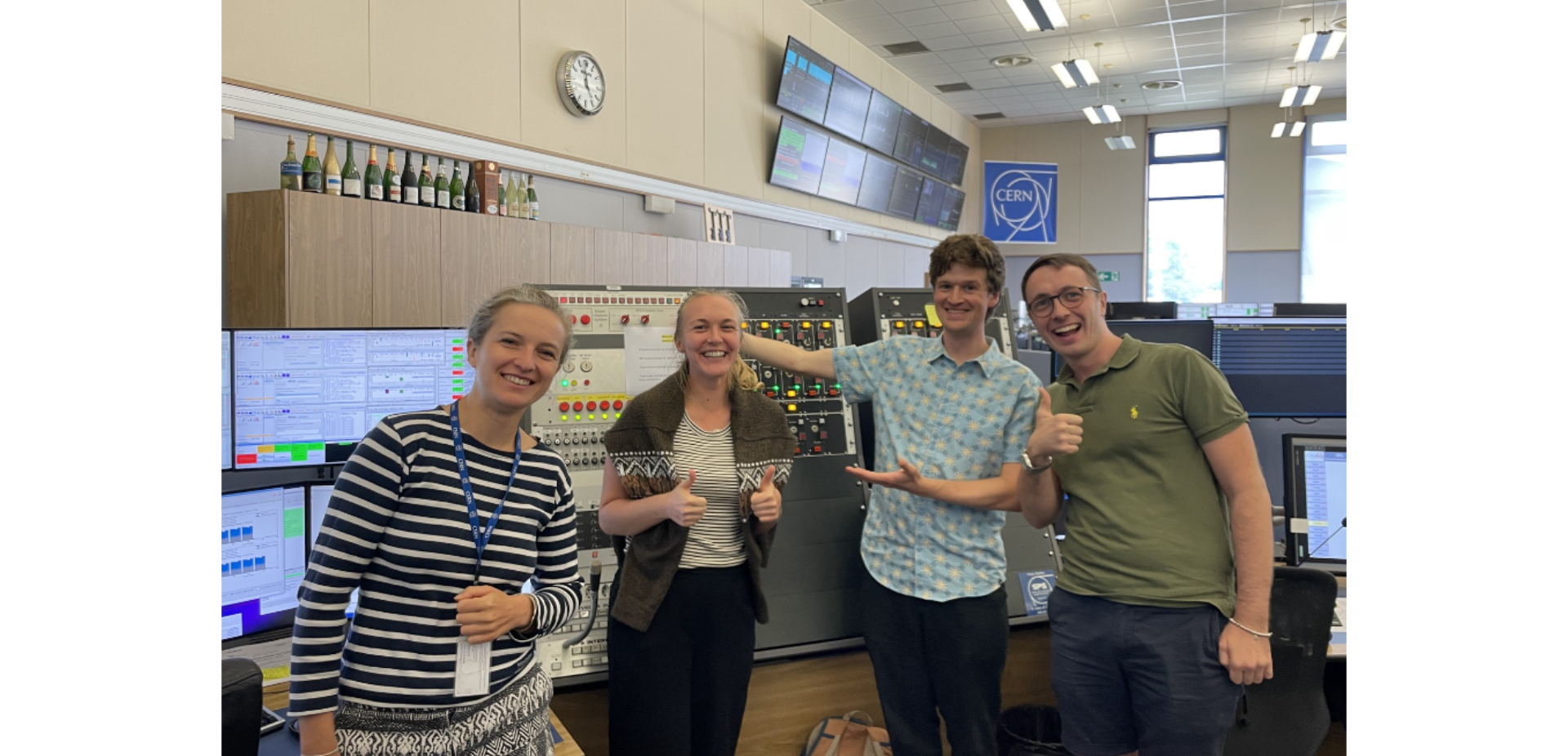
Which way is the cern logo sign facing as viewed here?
toward the camera

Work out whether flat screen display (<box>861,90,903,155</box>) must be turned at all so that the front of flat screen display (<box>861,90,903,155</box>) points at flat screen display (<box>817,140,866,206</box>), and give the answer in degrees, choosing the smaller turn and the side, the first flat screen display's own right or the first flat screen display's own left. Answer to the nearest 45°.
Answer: approximately 90° to the first flat screen display's own right

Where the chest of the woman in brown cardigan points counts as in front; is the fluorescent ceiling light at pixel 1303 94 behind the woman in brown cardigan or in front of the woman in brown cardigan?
behind

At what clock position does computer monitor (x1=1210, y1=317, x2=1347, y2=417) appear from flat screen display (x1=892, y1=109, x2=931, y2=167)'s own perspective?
The computer monitor is roughly at 1 o'clock from the flat screen display.

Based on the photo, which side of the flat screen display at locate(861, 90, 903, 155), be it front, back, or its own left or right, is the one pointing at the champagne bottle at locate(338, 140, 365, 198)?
right

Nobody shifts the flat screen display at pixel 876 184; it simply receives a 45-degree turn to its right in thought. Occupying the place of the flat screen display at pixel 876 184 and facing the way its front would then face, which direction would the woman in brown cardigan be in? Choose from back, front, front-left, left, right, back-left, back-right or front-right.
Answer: front

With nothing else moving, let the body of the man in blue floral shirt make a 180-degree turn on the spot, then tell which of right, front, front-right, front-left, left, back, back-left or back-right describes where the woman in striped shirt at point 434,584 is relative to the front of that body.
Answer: back-left

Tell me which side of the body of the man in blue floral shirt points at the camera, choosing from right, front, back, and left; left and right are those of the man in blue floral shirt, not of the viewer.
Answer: front

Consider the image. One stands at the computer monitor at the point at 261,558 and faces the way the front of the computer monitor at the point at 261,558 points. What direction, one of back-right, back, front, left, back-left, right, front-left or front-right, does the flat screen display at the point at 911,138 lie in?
left

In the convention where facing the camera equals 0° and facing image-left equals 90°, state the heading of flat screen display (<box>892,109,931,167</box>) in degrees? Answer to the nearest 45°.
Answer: approximately 315°

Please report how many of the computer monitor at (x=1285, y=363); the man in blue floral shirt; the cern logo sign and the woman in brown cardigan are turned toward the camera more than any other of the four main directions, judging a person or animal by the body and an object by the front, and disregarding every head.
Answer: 4

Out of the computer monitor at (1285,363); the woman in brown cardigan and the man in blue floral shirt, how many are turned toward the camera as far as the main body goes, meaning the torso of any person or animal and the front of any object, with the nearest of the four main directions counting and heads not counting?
3

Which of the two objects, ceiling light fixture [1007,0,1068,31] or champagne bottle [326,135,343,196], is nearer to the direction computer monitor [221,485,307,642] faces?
the ceiling light fixture

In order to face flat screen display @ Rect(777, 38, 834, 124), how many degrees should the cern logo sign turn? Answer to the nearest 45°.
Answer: approximately 45° to its right

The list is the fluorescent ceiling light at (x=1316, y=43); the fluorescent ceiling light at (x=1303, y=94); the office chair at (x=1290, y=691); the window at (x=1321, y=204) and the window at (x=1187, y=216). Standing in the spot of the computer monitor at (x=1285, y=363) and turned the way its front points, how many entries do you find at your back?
4

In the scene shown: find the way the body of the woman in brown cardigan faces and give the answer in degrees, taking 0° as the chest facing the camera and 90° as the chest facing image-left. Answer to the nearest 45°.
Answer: approximately 0°

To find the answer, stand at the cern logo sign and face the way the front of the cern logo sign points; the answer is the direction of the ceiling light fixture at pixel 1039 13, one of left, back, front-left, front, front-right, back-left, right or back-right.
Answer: front
